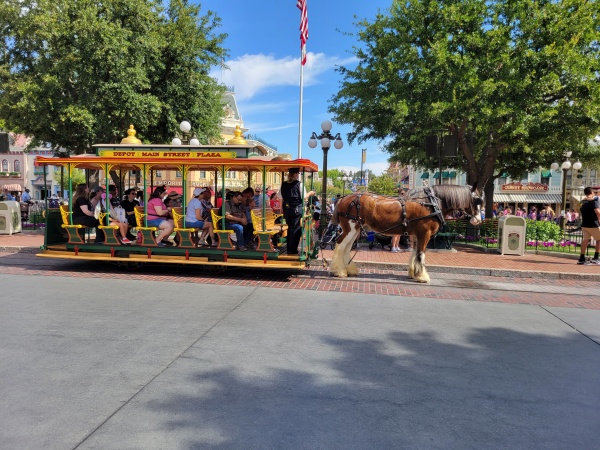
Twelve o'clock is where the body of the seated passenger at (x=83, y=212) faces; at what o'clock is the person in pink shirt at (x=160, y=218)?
The person in pink shirt is roughly at 1 o'clock from the seated passenger.

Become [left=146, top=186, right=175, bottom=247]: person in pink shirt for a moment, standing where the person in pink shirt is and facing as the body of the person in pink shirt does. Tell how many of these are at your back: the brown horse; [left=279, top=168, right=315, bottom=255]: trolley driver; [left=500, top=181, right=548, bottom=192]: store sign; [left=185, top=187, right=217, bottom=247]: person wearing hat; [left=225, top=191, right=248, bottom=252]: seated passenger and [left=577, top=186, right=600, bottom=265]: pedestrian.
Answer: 0

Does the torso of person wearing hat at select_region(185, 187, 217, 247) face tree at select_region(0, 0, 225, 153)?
no

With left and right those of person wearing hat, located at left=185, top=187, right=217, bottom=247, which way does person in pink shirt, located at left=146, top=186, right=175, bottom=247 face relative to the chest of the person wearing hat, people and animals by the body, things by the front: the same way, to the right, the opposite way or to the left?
the same way

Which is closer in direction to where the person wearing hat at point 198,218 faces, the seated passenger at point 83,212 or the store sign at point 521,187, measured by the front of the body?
the store sign

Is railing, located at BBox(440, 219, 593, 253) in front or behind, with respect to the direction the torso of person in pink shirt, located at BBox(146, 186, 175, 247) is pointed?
in front

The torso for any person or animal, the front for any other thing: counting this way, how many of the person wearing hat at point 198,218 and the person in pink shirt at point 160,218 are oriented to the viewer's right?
2

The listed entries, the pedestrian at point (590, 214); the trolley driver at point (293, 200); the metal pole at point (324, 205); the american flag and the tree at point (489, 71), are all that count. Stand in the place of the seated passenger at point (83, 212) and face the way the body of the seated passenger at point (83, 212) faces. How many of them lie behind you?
0

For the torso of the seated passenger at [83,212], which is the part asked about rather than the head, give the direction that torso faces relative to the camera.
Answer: to the viewer's right

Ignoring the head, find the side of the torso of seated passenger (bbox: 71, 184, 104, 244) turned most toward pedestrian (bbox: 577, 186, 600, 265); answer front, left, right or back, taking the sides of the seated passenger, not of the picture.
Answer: front

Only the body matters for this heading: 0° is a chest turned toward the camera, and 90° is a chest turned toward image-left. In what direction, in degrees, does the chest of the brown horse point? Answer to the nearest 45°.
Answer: approximately 270°

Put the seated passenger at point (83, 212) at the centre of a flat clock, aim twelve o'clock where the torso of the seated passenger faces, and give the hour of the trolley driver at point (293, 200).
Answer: The trolley driver is roughly at 1 o'clock from the seated passenger.

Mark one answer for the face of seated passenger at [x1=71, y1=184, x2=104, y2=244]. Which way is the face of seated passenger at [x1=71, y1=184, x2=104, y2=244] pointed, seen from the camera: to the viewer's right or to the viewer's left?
to the viewer's right

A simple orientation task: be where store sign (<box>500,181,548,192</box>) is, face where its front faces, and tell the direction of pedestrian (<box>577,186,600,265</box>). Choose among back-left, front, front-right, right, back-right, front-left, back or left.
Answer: front

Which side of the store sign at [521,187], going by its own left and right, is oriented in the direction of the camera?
front

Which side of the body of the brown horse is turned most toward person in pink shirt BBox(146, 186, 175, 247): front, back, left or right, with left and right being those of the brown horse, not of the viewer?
back

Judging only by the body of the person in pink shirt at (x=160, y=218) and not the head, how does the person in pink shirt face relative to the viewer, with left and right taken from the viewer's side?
facing to the right of the viewer

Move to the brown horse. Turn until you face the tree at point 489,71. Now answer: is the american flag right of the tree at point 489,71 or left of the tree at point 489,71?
left

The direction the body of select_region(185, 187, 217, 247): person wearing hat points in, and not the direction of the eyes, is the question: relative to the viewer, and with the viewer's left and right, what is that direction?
facing to the right of the viewer

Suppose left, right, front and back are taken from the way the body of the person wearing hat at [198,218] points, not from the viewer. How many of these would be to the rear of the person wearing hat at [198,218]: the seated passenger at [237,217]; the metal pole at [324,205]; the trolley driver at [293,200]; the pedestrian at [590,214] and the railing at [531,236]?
0

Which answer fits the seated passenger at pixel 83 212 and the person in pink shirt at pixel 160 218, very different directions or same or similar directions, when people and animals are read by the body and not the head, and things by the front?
same or similar directions
